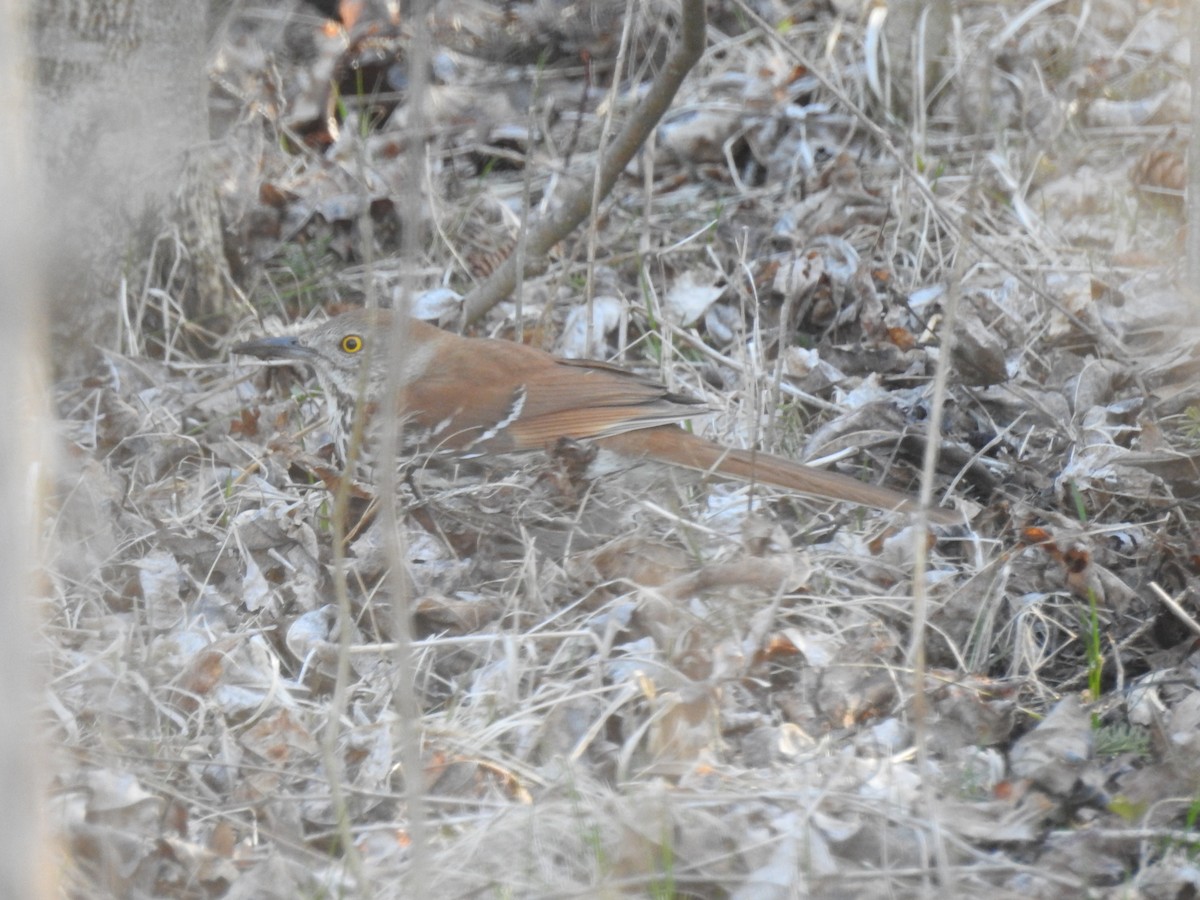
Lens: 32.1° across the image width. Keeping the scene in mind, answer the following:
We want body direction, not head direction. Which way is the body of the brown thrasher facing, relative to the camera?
to the viewer's left

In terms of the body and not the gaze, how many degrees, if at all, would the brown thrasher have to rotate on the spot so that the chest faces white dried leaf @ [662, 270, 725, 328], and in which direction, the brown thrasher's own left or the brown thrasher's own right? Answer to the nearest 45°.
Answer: approximately 135° to the brown thrasher's own right

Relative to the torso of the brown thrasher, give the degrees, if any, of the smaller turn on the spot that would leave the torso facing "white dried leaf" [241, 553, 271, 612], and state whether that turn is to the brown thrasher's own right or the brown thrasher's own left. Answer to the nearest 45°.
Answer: approximately 45° to the brown thrasher's own left

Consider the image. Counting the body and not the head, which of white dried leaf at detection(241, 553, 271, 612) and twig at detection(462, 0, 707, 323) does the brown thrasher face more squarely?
the white dried leaf

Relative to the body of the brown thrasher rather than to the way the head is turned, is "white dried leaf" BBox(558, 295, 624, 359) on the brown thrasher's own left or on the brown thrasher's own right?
on the brown thrasher's own right

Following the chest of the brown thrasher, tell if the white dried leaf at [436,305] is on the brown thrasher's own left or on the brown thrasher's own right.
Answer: on the brown thrasher's own right

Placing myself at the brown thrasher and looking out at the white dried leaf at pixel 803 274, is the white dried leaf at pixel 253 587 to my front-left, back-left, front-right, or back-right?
back-right

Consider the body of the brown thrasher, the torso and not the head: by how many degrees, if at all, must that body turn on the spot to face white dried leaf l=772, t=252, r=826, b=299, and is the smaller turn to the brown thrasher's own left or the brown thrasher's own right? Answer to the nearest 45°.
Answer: approximately 135° to the brown thrasher's own right
